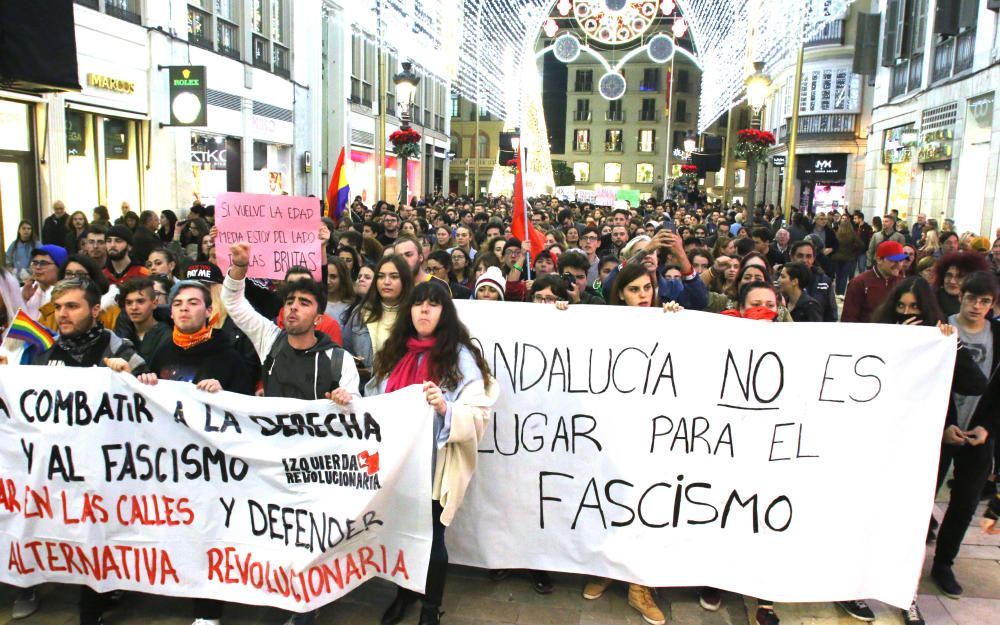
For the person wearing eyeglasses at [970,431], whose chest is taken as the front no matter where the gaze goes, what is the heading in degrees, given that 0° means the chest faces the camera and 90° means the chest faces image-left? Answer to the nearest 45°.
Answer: approximately 0°

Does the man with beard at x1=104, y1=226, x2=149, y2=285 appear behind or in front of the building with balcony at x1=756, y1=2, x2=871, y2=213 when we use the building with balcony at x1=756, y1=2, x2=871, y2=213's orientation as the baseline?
in front

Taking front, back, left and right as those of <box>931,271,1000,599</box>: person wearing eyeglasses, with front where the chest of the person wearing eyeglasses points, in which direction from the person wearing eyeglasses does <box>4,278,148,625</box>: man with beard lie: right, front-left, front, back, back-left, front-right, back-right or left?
front-right

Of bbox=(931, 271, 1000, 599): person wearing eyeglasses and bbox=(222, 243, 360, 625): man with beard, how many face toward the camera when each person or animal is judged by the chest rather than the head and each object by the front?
2

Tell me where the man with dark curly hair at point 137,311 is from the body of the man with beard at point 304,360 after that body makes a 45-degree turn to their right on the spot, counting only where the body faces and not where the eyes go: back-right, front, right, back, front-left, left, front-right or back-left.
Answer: right

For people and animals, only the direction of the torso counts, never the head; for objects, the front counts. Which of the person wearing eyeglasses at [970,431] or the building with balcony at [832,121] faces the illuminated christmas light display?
the building with balcony

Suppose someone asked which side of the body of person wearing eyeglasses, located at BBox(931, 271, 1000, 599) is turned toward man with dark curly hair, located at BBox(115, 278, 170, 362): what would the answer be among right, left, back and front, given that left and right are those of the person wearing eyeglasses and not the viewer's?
right

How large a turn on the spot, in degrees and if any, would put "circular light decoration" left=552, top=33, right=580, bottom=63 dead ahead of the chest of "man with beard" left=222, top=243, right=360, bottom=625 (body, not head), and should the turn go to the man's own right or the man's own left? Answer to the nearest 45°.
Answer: approximately 180°

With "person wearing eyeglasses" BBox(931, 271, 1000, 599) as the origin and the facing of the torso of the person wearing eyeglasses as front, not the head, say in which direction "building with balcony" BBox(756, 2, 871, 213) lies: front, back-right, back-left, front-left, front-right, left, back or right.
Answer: back

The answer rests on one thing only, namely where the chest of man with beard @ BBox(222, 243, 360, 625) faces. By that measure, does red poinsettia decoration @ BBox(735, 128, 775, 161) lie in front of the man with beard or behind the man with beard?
behind

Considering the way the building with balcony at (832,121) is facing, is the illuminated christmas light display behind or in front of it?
in front

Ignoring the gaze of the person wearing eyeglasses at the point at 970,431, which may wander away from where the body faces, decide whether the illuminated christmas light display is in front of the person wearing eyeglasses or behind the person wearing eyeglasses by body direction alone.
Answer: behind

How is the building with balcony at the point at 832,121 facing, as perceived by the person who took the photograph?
facing the viewer and to the left of the viewer
